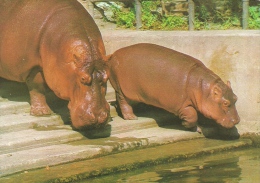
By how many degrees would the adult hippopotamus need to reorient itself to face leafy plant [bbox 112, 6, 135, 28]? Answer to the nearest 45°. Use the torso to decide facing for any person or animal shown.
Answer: approximately 90° to its left

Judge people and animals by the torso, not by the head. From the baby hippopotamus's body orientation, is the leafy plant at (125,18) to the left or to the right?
on its left

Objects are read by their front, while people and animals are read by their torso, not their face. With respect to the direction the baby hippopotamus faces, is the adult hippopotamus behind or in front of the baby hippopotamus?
behind

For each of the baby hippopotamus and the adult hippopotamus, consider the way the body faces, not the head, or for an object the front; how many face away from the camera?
0

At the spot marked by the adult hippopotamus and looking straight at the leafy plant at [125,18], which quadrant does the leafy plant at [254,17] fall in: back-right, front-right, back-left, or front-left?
front-right

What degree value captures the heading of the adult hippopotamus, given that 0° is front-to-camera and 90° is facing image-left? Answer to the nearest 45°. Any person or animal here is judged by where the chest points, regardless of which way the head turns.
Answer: approximately 315°

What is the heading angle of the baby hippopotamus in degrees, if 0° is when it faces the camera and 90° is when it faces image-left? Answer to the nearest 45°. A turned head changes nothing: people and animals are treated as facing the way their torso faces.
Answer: approximately 270°

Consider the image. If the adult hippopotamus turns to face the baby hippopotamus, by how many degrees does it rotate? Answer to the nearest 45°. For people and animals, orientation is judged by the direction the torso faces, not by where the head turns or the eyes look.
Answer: approximately 45° to its left
